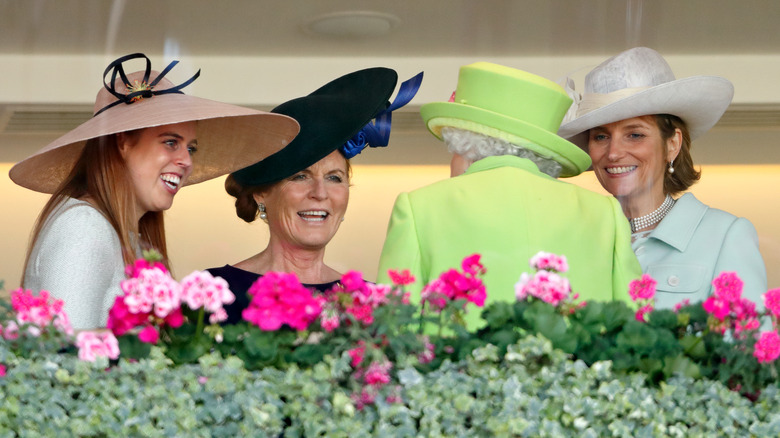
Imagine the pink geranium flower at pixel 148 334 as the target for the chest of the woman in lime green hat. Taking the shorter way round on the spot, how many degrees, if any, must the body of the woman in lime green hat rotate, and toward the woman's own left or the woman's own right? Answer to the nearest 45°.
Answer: approximately 135° to the woman's own left

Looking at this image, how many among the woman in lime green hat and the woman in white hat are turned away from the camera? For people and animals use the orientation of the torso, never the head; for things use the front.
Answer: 1

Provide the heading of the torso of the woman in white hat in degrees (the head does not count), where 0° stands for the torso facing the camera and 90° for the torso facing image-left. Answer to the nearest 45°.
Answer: approximately 45°

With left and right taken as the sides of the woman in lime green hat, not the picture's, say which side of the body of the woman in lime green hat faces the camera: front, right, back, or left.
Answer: back

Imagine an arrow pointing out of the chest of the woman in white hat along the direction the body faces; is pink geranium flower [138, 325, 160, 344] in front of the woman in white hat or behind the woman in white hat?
in front

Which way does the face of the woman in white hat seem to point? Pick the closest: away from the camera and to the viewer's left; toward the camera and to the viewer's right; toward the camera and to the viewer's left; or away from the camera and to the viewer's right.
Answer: toward the camera and to the viewer's left

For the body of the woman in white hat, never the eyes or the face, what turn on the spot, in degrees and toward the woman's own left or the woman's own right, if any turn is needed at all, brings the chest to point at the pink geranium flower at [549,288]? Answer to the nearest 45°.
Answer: approximately 45° to the woman's own left

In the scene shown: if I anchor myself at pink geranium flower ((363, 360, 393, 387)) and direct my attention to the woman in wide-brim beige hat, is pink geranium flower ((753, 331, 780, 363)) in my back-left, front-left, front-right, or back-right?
back-right

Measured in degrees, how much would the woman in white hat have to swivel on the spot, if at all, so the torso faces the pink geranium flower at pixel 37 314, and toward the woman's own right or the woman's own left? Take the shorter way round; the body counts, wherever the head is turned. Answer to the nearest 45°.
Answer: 0° — they already face it

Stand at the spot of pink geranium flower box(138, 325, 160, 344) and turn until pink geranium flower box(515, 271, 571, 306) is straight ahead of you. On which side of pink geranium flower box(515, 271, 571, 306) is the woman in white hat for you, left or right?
left

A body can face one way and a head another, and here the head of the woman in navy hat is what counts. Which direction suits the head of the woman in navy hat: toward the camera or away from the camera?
toward the camera

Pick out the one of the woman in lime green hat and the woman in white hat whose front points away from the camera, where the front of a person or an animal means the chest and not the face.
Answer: the woman in lime green hat

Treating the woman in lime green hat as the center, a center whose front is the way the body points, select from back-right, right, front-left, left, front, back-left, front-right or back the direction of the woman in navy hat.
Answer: front-left
